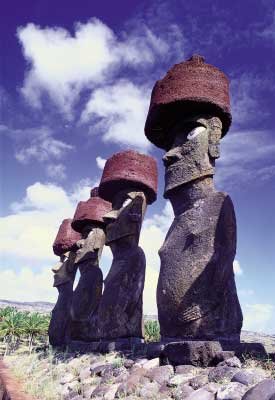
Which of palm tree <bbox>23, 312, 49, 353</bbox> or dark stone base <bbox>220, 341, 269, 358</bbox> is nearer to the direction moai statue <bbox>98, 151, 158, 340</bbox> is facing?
the palm tree

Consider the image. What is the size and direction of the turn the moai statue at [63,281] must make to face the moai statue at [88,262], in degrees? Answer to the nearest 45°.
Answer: approximately 90° to its left

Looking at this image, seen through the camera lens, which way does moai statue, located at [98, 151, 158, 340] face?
facing to the left of the viewer

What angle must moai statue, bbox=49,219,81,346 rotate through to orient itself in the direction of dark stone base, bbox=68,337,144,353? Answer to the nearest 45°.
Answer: approximately 90° to its left

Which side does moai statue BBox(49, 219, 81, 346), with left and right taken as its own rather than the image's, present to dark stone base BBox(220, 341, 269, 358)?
left

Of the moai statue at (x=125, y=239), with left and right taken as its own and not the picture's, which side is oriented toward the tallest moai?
left

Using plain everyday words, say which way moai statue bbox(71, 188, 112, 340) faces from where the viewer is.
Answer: facing to the left of the viewer
